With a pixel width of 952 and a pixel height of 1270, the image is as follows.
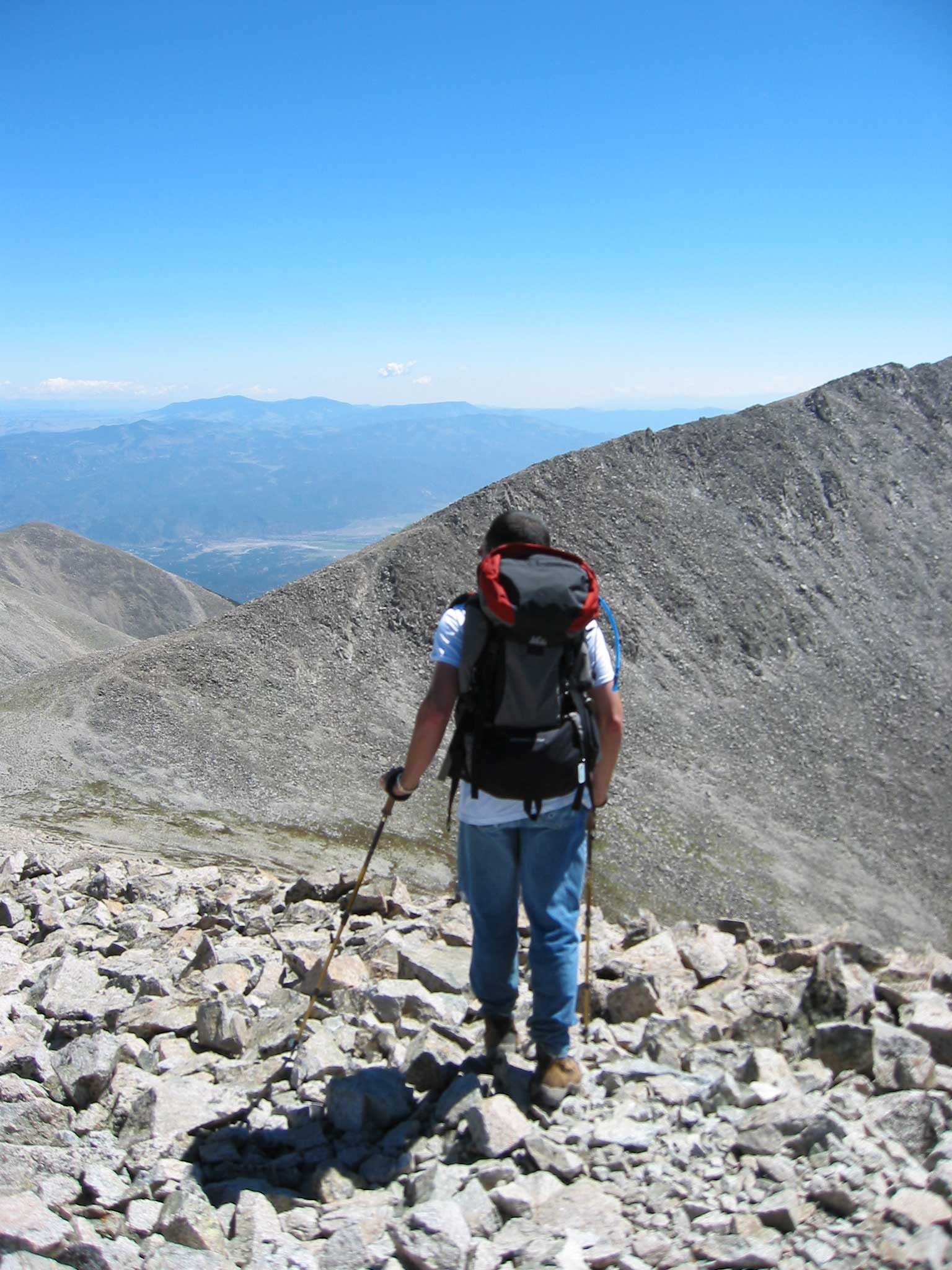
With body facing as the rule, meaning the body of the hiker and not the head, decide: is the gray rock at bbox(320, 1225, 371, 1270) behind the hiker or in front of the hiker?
behind

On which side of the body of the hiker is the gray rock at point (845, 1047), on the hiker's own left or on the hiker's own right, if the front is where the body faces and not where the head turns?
on the hiker's own right

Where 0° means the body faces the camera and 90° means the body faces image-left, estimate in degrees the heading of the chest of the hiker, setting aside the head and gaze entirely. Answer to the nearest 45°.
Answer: approximately 180°

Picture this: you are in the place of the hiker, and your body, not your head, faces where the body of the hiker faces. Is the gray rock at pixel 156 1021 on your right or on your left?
on your left

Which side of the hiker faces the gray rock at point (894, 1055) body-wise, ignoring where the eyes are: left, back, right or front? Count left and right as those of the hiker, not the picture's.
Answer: right

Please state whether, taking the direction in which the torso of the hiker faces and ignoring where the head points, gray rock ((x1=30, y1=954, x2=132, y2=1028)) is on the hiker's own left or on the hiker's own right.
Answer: on the hiker's own left
